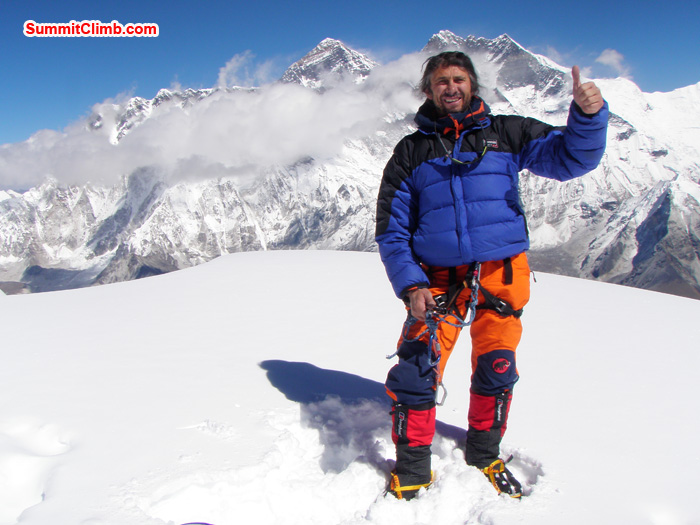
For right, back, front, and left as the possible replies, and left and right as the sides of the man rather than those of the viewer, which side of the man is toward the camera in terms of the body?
front
